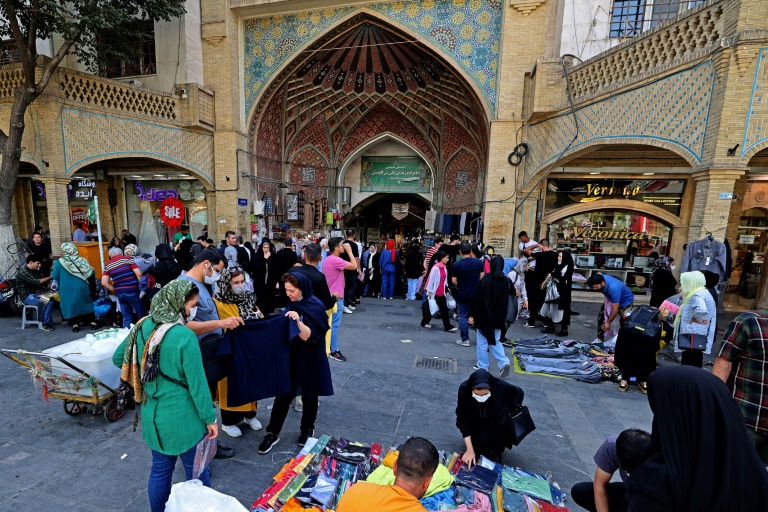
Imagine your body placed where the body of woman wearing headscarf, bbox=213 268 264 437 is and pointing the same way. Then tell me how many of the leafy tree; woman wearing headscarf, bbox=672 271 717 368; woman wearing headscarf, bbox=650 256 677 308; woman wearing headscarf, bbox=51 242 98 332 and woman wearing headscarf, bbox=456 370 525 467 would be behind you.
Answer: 2

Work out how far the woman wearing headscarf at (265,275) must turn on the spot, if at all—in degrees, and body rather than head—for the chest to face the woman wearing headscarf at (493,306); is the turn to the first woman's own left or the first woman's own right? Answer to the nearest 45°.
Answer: approximately 45° to the first woman's own left

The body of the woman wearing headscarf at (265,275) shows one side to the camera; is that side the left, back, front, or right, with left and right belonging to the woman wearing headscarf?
front

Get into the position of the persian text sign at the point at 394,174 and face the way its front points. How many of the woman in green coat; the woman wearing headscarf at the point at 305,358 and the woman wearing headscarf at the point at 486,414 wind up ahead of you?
3

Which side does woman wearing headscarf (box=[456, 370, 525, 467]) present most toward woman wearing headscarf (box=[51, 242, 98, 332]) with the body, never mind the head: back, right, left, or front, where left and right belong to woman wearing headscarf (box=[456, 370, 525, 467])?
right

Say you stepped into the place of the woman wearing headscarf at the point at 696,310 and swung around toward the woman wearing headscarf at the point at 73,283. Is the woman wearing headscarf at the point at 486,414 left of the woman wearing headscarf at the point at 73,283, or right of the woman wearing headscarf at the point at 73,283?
left

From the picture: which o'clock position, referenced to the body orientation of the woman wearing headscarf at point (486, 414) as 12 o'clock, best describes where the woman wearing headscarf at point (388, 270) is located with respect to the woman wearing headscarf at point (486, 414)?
the woman wearing headscarf at point (388, 270) is roughly at 5 o'clock from the woman wearing headscarf at point (486, 414).

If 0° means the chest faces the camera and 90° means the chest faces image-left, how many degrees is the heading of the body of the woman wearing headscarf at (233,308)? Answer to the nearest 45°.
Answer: approximately 315°

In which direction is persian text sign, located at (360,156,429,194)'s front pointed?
toward the camera

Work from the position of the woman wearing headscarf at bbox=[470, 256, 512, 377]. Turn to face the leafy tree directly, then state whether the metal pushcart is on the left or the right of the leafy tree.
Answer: left

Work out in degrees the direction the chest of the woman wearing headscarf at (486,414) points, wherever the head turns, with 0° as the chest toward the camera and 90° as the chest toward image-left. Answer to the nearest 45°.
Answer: approximately 0°

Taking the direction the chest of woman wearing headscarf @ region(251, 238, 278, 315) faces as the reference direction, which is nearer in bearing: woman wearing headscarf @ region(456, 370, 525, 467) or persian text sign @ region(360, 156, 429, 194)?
the woman wearing headscarf

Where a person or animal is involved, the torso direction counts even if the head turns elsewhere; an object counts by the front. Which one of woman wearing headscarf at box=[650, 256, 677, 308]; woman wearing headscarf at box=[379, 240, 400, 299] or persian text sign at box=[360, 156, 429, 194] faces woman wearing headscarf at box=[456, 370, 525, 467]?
the persian text sign
